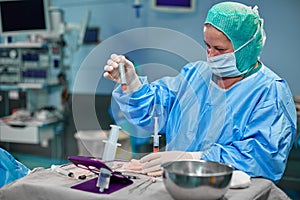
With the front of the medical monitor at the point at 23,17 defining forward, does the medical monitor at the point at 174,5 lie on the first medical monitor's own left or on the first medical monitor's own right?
on the first medical monitor's own left

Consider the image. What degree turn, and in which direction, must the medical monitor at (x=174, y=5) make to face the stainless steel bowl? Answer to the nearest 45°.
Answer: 0° — it already faces it

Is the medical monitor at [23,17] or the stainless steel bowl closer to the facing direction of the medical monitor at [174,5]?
the stainless steel bowl

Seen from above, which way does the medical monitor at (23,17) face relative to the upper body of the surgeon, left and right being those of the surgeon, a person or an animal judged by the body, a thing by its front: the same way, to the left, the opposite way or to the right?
to the left

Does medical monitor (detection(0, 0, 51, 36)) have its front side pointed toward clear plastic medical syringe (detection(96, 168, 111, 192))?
yes

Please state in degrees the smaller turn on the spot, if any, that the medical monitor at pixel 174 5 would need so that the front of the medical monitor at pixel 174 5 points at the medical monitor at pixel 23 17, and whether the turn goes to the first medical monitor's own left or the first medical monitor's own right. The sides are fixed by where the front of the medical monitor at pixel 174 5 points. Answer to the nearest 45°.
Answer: approximately 90° to the first medical monitor's own right

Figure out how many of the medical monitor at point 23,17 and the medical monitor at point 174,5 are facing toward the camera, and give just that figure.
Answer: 2

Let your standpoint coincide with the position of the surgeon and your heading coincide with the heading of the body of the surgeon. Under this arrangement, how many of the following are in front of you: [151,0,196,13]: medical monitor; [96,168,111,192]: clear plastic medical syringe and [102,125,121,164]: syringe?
2

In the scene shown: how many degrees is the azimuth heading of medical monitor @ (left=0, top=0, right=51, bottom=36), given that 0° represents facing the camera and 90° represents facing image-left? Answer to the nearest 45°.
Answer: approximately 0°

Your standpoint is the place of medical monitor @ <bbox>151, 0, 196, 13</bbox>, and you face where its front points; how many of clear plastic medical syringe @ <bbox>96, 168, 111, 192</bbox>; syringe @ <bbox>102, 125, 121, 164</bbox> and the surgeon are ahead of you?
3

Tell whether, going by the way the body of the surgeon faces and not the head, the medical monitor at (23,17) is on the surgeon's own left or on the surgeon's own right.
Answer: on the surgeon's own right
